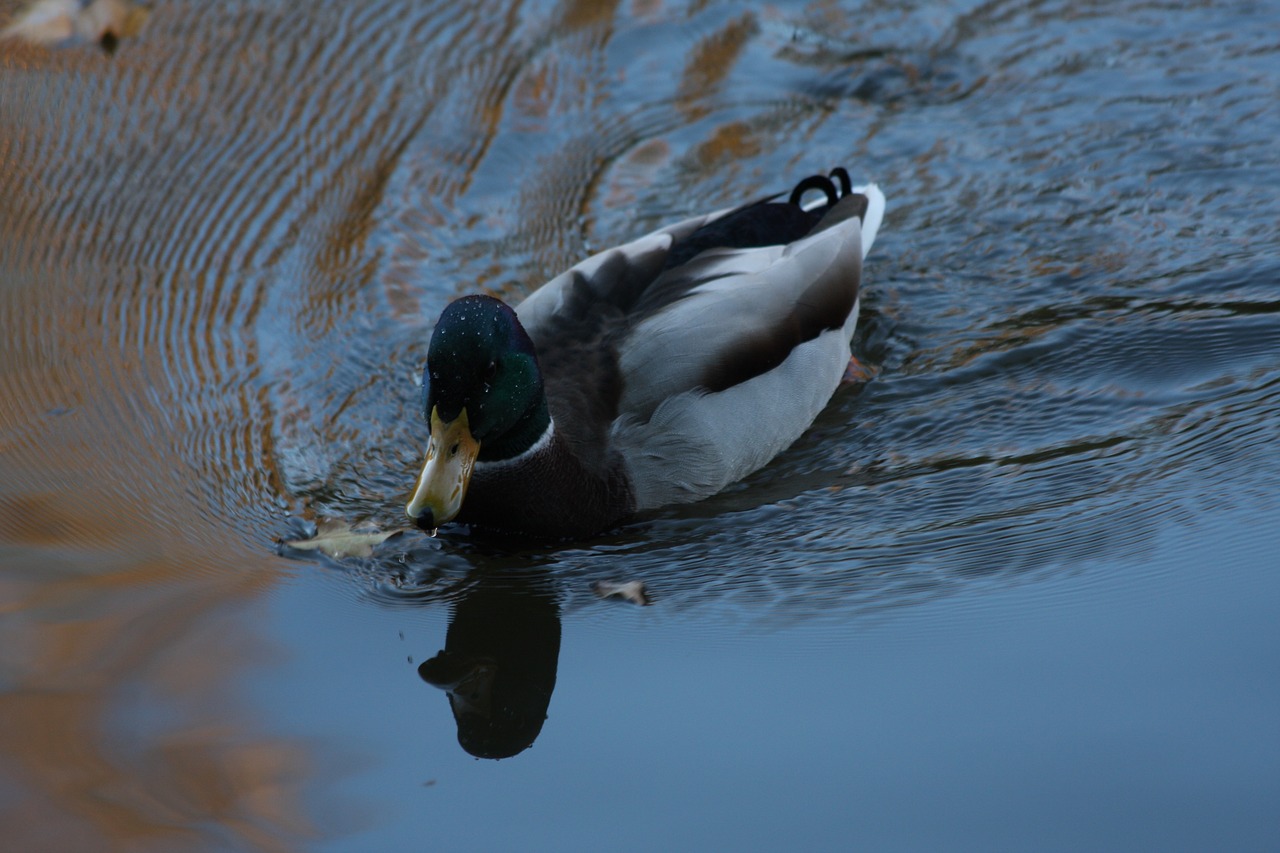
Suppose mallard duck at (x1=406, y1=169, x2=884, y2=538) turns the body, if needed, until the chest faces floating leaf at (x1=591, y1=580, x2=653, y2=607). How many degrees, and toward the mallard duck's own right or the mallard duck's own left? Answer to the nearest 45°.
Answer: approximately 45° to the mallard duck's own left

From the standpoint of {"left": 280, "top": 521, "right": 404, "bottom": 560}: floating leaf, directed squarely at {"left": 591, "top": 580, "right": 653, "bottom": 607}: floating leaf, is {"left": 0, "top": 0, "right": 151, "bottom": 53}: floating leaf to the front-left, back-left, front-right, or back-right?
back-left

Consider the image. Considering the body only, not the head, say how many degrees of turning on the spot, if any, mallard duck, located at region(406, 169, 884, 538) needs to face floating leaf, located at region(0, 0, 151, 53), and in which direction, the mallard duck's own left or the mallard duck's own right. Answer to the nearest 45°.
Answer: approximately 90° to the mallard duck's own right

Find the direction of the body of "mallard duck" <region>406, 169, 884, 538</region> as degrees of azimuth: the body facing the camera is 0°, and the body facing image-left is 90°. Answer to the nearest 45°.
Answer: approximately 45°

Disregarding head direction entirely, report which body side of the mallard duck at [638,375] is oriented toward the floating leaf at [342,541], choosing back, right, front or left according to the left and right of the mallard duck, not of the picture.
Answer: front
